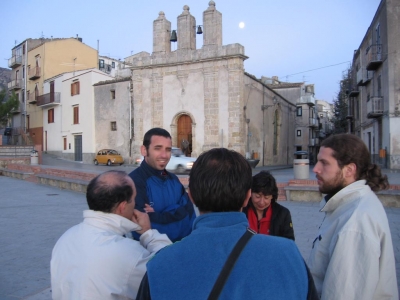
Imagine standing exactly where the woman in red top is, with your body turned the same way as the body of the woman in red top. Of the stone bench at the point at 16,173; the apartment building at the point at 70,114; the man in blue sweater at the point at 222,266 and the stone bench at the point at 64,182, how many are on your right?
3

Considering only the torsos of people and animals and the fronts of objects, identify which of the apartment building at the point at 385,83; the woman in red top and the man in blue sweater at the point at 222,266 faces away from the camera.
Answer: the man in blue sweater

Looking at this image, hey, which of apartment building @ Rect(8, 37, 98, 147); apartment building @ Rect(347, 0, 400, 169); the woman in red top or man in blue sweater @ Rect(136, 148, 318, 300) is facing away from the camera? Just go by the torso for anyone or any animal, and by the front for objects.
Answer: the man in blue sweater

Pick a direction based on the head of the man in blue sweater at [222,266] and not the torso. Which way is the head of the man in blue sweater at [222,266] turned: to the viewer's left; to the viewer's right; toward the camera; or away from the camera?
away from the camera

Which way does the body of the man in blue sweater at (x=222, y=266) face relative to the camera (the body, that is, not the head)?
away from the camera

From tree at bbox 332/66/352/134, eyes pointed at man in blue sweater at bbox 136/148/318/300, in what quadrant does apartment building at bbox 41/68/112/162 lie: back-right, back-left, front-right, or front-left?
front-right

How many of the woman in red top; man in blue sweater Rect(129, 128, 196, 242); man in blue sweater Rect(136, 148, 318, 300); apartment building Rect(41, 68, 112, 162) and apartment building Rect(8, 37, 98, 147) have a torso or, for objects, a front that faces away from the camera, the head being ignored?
1

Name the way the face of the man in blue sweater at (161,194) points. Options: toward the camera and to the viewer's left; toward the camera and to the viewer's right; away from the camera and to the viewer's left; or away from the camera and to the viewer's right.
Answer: toward the camera and to the viewer's right

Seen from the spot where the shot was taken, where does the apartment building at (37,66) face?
facing the viewer and to the left of the viewer

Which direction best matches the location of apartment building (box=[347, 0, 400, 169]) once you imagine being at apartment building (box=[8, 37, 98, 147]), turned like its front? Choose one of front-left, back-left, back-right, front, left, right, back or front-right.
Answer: left

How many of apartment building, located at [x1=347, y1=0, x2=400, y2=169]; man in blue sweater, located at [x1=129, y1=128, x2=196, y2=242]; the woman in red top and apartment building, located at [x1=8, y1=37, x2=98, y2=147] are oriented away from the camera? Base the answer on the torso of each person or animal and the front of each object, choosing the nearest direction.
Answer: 0

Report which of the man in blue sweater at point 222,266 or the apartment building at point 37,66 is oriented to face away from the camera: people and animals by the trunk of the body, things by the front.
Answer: the man in blue sweater

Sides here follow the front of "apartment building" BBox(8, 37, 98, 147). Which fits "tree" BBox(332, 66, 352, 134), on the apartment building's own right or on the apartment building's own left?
on the apartment building's own left

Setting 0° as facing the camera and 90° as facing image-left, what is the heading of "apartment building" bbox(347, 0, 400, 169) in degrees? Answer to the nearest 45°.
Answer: approximately 45°

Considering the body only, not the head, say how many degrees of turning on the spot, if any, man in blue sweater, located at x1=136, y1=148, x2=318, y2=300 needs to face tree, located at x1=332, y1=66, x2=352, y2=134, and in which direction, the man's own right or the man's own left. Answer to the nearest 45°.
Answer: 0° — they already face it
